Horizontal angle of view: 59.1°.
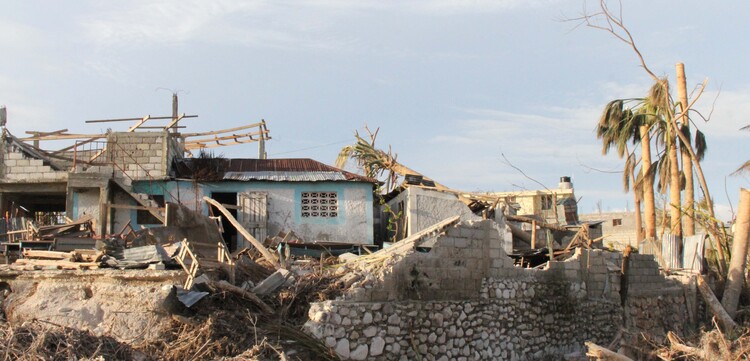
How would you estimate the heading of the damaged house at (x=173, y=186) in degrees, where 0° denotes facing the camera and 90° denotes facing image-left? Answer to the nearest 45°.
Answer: approximately 0°

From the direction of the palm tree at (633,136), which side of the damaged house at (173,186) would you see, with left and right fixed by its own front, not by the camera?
left

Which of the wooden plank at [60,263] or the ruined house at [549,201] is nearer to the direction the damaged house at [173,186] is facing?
the wooden plank

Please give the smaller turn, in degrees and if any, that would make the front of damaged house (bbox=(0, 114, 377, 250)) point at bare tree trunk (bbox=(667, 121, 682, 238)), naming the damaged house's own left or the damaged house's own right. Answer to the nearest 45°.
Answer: approximately 90° to the damaged house's own left

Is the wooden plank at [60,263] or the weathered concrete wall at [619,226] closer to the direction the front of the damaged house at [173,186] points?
the wooden plank

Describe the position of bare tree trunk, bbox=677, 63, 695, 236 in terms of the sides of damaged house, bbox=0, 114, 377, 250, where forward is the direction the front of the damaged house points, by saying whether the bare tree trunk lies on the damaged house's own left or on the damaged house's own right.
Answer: on the damaged house's own left

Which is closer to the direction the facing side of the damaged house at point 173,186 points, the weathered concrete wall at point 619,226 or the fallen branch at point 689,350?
the fallen branch

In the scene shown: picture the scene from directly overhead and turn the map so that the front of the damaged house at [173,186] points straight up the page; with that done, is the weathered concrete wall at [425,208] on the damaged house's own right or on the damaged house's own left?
on the damaged house's own left

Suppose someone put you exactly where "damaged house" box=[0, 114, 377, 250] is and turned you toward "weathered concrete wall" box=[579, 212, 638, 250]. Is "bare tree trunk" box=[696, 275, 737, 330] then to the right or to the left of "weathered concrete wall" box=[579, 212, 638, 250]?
right
